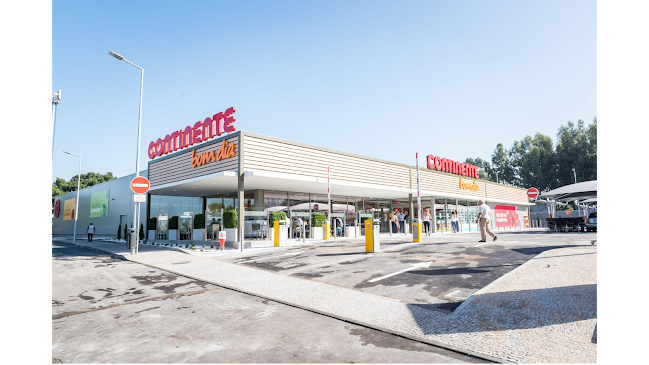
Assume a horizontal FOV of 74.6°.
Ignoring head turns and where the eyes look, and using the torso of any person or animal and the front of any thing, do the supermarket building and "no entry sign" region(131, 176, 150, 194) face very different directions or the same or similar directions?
same or similar directions

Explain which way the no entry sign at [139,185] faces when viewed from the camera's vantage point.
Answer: facing the viewer

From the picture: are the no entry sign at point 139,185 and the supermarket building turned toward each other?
no

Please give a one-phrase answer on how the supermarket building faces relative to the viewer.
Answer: facing the viewer and to the right of the viewer

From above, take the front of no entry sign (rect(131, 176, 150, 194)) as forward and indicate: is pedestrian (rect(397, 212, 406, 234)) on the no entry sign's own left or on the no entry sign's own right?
on the no entry sign's own left

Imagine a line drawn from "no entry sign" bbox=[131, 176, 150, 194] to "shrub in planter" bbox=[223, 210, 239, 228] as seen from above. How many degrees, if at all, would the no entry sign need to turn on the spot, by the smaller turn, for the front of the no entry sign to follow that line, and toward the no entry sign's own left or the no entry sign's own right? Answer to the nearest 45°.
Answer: approximately 135° to the no entry sign's own left

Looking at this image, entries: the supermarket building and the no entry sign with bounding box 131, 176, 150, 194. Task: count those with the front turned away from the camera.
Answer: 0

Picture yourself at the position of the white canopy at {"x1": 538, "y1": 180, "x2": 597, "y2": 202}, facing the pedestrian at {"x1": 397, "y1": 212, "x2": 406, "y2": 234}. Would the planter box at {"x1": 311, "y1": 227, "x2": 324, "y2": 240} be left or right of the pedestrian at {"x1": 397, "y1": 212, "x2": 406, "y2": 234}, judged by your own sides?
left

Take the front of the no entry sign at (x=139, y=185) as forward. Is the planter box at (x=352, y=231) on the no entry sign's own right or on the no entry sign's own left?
on the no entry sign's own left

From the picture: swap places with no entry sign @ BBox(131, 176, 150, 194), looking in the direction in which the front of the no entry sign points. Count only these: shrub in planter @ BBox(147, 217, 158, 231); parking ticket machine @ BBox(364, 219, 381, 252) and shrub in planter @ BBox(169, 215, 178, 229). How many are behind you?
2

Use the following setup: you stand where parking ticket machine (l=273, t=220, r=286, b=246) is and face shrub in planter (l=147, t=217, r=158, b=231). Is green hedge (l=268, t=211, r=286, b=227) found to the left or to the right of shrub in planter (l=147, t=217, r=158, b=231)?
right

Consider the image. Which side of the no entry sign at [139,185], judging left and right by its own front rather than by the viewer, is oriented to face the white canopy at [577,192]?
left

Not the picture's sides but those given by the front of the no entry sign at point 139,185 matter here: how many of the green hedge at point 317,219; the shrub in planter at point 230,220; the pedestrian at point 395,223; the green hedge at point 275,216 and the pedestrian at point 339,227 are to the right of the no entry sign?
0

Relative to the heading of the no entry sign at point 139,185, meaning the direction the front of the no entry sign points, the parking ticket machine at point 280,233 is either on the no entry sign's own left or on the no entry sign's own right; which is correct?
on the no entry sign's own left

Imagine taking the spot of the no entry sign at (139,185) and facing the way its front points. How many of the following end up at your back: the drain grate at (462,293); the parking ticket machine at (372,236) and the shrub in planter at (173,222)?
1

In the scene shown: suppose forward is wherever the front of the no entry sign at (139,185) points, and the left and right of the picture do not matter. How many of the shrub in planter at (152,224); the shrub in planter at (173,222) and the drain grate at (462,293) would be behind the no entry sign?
2

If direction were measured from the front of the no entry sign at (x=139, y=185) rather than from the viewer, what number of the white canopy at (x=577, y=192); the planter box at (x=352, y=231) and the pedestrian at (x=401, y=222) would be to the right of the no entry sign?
0
